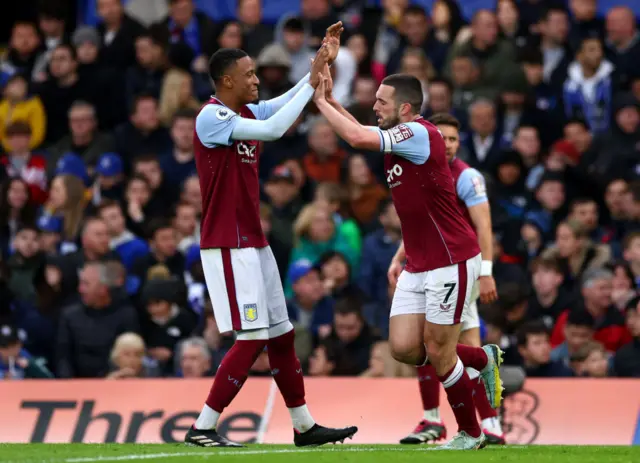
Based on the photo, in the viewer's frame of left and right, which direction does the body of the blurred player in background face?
facing the viewer and to the left of the viewer

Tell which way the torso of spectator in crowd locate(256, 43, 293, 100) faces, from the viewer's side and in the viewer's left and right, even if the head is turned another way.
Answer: facing the viewer

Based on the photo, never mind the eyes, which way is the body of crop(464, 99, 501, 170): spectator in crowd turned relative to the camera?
toward the camera

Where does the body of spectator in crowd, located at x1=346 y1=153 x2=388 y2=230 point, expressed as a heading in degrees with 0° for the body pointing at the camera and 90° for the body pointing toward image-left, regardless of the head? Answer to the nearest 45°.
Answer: approximately 0°

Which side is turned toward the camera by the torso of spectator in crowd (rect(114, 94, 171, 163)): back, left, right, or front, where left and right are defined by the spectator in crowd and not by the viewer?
front

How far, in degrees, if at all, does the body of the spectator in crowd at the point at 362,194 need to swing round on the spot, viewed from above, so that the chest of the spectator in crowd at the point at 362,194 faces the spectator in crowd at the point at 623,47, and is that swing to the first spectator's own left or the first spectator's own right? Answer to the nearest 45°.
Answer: approximately 90° to the first spectator's own left

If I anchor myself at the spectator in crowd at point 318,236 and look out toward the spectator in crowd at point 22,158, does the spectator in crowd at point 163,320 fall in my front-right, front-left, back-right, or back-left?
front-left

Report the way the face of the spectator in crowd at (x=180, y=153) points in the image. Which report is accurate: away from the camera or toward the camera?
toward the camera

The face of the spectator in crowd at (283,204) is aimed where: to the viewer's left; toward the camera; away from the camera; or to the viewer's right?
toward the camera

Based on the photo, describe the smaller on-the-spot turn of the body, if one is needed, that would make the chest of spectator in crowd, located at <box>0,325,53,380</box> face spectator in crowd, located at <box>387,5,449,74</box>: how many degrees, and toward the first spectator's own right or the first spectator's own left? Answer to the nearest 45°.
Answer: approximately 90° to the first spectator's own left

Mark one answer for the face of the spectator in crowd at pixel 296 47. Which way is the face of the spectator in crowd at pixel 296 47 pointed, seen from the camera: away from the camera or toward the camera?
toward the camera

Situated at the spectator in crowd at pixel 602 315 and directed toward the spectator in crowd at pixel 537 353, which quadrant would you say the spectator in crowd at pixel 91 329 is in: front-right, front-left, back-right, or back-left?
front-right
